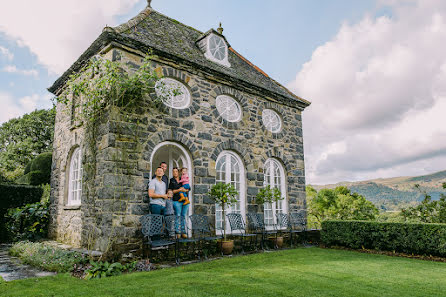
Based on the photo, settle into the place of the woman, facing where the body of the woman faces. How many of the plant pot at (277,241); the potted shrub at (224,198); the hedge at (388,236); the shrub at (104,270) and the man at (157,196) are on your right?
2

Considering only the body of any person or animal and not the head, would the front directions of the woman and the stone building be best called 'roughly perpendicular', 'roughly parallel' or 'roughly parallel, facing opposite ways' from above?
roughly parallel

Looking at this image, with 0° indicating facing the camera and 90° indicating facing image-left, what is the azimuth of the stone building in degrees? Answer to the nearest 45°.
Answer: approximately 315°

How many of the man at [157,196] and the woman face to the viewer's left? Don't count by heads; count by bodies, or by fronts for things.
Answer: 0

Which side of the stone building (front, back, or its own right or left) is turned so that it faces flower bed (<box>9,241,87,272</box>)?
right

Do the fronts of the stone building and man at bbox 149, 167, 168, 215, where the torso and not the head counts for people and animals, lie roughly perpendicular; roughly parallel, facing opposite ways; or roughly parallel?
roughly parallel

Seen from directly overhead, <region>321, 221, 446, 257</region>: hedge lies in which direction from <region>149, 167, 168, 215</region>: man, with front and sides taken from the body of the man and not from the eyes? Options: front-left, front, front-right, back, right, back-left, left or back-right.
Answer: front-left

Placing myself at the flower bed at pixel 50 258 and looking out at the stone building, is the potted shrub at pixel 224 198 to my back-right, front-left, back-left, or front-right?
front-right

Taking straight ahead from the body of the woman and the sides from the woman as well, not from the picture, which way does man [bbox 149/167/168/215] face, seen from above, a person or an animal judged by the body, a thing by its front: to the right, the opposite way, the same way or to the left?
the same way

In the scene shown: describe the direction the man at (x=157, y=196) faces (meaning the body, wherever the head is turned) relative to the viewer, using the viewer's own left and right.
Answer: facing the viewer and to the right of the viewer
